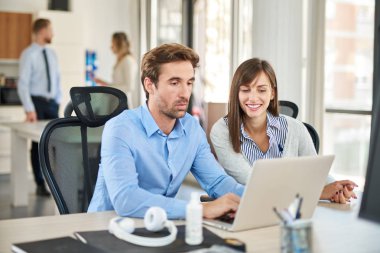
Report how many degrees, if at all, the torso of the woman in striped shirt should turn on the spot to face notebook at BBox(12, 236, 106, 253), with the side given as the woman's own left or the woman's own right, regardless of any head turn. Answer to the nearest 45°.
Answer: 0° — they already face it

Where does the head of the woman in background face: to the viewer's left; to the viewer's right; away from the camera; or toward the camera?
to the viewer's left

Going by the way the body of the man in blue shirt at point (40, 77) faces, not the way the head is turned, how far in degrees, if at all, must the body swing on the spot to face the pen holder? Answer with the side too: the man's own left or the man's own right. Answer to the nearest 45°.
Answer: approximately 45° to the man's own right

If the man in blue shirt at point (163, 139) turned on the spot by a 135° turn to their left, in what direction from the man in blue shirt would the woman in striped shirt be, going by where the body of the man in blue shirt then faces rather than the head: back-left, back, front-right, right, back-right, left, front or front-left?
front-right

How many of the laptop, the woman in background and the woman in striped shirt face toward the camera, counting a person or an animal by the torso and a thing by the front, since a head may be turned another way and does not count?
1

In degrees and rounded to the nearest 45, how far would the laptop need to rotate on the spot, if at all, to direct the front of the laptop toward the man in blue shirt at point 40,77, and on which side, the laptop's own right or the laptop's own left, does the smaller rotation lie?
0° — it already faces them

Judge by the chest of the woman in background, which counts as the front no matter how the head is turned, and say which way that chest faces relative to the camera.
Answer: to the viewer's left

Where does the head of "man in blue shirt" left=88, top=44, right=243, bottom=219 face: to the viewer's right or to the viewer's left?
to the viewer's right

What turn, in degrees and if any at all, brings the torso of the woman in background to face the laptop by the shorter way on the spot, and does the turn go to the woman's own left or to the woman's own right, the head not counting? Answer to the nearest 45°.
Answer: approximately 90° to the woman's own left

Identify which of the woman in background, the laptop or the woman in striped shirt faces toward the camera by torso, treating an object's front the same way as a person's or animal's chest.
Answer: the woman in striped shirt

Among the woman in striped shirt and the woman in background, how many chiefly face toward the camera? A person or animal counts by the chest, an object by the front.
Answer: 1

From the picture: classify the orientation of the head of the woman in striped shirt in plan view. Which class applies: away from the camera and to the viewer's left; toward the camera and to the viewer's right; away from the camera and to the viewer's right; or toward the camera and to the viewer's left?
toward the camera and to the viewer's left

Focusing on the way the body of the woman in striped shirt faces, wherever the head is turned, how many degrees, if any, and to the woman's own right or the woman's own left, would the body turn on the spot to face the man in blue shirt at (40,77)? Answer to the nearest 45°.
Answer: approximately 135° to the woman's own right

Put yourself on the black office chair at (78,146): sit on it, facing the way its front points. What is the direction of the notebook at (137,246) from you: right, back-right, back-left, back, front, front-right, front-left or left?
front-right

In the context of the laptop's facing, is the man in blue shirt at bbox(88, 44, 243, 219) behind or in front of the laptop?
in front

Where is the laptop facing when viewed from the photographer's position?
facing away from the viewer and to the left of the viewer

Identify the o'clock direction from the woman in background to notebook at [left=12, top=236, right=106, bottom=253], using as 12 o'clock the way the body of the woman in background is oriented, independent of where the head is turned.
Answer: The notebook is roughly at 9 o'clock from the woman in background.

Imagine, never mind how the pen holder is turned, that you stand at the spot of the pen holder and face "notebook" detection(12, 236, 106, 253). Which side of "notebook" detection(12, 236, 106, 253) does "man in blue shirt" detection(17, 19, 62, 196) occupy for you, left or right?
right

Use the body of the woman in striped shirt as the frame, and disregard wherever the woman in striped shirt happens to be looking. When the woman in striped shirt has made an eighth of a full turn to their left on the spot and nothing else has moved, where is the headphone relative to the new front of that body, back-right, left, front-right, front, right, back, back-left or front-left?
front-right
